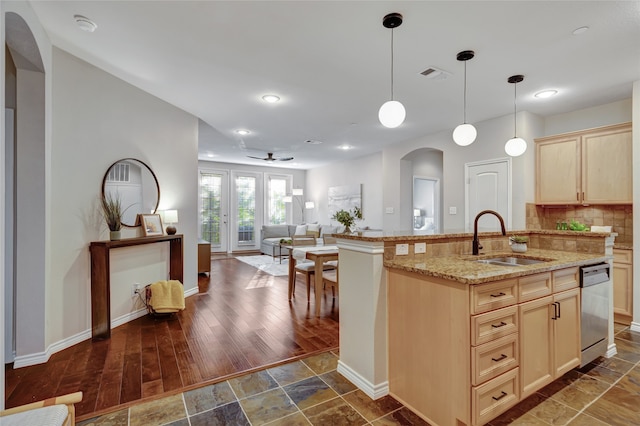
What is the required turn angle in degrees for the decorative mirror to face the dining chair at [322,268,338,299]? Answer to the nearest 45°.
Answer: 0° — it already faces it

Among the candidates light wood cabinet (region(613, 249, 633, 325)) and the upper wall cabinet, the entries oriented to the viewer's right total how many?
0

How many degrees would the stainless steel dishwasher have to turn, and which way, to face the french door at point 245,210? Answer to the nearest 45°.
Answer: approximately 135° to its right

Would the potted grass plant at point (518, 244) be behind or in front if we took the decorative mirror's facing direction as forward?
in front

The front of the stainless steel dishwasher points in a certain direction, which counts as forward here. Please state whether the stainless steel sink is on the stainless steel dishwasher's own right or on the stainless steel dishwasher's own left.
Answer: on the stainless steel dishwasher's own right

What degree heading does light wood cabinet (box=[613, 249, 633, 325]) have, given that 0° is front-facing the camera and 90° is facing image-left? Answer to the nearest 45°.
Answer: approximately 45°

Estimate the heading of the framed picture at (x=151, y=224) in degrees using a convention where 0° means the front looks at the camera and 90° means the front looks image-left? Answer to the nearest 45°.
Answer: approximately 315°

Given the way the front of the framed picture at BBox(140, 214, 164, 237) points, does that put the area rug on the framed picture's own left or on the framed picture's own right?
on the framed picture's own left

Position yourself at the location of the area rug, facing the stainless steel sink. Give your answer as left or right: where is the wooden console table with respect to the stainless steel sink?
right

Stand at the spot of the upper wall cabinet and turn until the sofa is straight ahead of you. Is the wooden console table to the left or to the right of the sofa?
left
